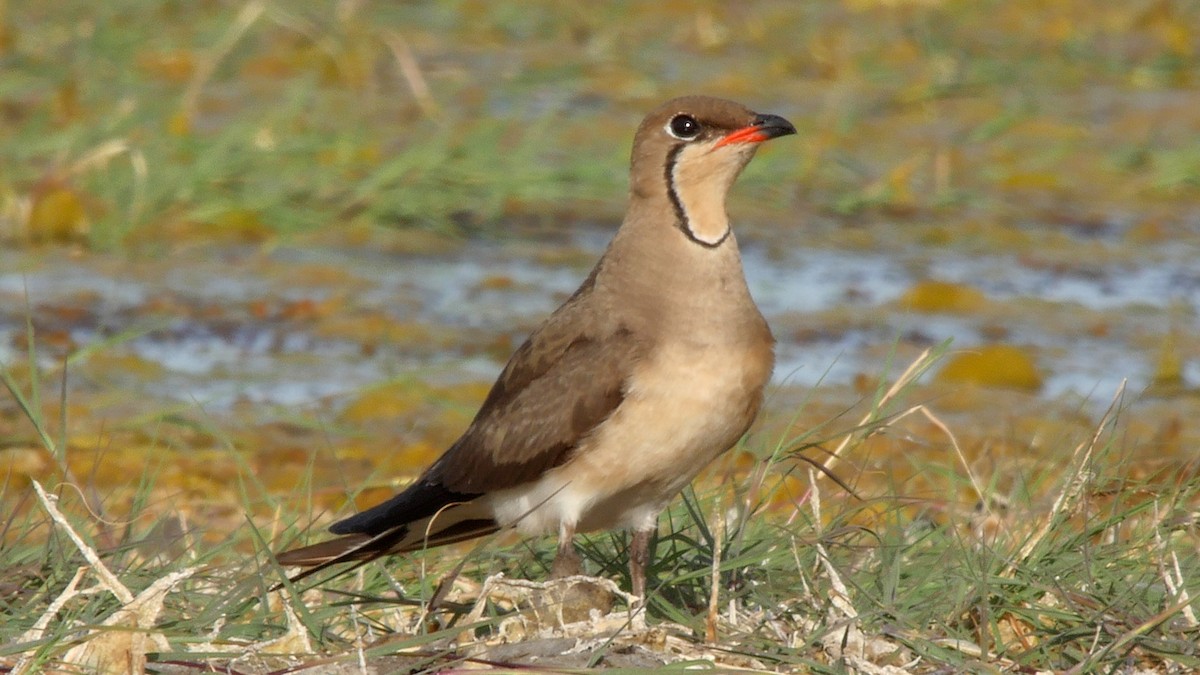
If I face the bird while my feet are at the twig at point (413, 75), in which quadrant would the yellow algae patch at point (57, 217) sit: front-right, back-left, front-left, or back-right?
front-right

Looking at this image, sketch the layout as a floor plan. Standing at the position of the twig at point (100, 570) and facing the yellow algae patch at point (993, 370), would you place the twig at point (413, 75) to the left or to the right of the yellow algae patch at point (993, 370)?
left

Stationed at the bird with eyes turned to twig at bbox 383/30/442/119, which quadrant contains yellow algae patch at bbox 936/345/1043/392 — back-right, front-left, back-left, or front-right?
front-right

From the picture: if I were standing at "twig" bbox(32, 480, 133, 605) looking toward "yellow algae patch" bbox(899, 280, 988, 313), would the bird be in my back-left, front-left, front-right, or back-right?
front-right

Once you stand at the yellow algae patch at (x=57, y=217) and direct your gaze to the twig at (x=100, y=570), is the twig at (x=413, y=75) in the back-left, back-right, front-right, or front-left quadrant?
back-left

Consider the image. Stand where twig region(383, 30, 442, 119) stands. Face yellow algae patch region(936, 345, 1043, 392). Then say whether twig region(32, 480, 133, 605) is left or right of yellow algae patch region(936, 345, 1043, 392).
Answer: right

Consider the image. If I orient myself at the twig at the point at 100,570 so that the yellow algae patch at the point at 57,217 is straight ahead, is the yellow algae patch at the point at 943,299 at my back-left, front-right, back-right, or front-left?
front-right

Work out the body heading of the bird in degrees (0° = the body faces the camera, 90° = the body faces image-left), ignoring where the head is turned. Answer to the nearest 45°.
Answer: approximately 270°

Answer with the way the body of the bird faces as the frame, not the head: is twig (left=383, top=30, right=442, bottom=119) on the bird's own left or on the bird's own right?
on the bird's own left

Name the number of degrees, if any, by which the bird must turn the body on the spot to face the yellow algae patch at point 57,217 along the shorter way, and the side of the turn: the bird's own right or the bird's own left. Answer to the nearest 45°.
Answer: approximately 135° to the bird's own left

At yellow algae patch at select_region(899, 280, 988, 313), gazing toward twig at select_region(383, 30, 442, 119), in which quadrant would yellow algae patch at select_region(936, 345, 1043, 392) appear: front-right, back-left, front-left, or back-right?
back-left

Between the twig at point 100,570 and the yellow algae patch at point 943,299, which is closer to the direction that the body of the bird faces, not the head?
the yellow algae patch

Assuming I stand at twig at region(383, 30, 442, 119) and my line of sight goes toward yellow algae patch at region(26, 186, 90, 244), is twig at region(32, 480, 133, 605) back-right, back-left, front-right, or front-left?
front-left

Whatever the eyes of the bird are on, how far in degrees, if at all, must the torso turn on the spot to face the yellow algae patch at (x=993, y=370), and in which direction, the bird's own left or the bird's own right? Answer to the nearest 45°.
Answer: approximately 45° to the bird's own left

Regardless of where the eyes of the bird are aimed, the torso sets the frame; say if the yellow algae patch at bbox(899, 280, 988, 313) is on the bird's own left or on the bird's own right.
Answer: on the bird's own left
